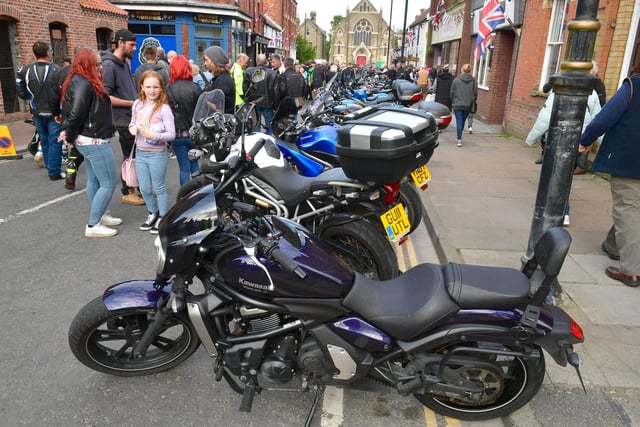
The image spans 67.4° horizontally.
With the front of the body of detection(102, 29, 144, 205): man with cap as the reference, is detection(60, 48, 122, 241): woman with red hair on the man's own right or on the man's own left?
on the man's own right

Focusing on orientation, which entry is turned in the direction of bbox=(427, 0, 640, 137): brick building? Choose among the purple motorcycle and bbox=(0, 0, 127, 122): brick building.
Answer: bbox=(0, 0, 127, 122): brick building

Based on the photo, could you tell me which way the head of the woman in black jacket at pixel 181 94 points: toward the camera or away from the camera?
away from the camera

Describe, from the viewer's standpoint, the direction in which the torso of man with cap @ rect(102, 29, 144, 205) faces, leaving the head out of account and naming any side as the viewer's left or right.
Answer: facing to the right of the viewer

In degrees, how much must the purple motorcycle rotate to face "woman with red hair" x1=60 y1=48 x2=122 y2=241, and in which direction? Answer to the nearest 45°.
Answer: approximately 45° to its right

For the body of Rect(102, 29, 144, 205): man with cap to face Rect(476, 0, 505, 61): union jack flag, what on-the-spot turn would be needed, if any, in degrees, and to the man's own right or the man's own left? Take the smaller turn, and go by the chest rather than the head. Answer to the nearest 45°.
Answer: approximately 45° to the man's own left

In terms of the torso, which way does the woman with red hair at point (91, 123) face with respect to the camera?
to the viewer's right

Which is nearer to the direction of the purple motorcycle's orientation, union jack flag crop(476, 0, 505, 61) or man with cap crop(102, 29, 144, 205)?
the man with cap

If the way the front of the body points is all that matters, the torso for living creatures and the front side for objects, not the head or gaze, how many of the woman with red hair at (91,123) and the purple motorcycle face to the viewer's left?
1

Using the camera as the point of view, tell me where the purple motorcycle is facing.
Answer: facing to the left of the viewer

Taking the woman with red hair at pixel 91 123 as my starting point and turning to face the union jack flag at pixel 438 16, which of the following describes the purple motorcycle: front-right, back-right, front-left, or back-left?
back-right
